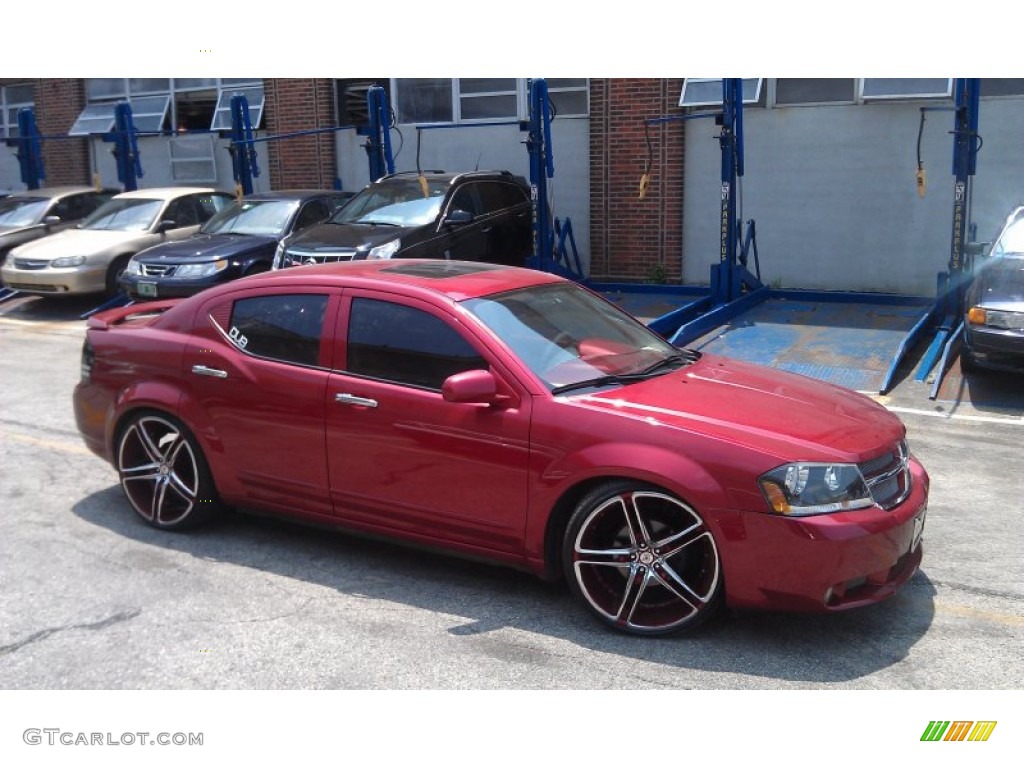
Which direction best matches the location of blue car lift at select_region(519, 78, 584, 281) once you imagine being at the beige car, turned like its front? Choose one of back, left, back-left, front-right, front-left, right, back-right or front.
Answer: left

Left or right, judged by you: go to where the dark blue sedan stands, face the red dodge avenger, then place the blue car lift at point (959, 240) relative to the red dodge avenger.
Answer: left

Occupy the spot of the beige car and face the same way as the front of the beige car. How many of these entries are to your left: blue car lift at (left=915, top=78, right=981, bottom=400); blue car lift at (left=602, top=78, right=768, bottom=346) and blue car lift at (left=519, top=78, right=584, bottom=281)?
3

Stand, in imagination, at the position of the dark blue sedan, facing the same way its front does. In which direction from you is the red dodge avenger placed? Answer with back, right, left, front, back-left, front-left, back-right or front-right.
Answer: front-left

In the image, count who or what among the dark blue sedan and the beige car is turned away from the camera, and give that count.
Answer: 0

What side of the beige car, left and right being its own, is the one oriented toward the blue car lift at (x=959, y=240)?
left

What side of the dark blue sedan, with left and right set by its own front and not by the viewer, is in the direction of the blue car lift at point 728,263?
left

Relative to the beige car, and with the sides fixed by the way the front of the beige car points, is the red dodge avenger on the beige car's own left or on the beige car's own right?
on the beige car's own left

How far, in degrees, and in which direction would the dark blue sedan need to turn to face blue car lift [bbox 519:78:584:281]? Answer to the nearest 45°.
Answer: approximately 135° to its left

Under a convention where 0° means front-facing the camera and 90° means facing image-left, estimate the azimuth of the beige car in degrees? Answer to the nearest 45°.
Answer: approximately 45°

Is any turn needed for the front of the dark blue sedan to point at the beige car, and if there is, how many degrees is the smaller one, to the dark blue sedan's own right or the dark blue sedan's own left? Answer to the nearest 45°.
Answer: approximately 90° to the dark blue sedan's own right
